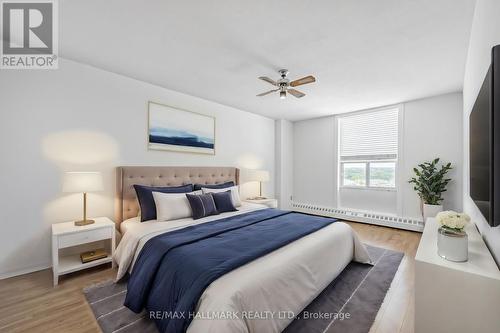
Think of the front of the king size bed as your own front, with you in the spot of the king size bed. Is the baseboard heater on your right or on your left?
on your left

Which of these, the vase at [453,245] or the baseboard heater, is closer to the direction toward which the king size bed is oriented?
the vase

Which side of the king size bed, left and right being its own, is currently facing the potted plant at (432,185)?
left

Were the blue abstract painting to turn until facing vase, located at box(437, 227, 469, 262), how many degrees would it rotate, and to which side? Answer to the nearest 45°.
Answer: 0° — it already faces it

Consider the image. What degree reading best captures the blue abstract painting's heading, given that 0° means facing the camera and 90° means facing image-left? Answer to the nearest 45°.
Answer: approximately 315°

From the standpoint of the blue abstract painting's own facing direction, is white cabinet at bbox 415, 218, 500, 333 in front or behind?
in front

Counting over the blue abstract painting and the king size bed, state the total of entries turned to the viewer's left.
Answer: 0
